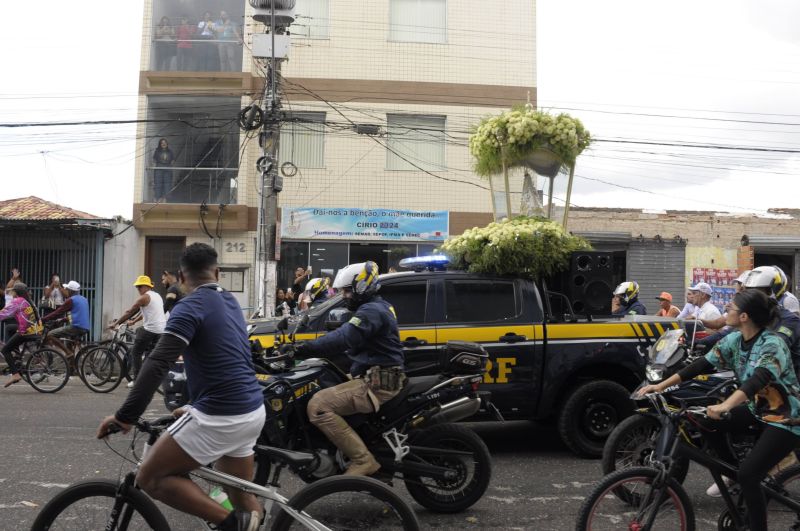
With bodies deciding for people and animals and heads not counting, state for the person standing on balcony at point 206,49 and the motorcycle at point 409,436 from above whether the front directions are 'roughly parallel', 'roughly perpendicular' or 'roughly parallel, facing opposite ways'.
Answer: roughly perpendicular

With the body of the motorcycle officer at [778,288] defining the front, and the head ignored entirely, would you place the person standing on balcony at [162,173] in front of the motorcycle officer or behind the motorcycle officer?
in front

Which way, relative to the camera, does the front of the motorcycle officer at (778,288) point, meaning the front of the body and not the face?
to the viewer's left

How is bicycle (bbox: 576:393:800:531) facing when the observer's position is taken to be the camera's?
facing to the left of the viewer

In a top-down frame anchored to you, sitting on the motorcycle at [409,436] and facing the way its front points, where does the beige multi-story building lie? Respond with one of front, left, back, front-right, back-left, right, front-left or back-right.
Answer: right

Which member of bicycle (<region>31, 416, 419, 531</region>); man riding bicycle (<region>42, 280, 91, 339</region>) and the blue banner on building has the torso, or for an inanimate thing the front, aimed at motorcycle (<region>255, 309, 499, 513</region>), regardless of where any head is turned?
the blue banner on building

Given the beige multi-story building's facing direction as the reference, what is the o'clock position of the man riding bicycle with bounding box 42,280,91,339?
The man riding bicycle is roughly at 1 o'clock from the beige multi-story building.

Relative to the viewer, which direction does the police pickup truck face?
to the viewer's left

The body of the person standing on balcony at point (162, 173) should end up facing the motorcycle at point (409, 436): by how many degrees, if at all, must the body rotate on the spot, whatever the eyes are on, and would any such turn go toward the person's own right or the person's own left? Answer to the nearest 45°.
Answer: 0° — they already face it

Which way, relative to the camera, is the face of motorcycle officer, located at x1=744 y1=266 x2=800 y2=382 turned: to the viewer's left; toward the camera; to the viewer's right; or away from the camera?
to the viewer's left

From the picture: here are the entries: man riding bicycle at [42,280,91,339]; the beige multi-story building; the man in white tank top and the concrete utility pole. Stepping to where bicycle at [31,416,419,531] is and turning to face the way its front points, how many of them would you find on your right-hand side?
4

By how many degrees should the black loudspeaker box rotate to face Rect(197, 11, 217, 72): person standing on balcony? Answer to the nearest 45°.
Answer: approximately 135° to its right

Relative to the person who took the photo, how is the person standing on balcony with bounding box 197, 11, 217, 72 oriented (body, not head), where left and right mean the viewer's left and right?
facing the viewer

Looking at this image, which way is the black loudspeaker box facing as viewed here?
toward the camera
